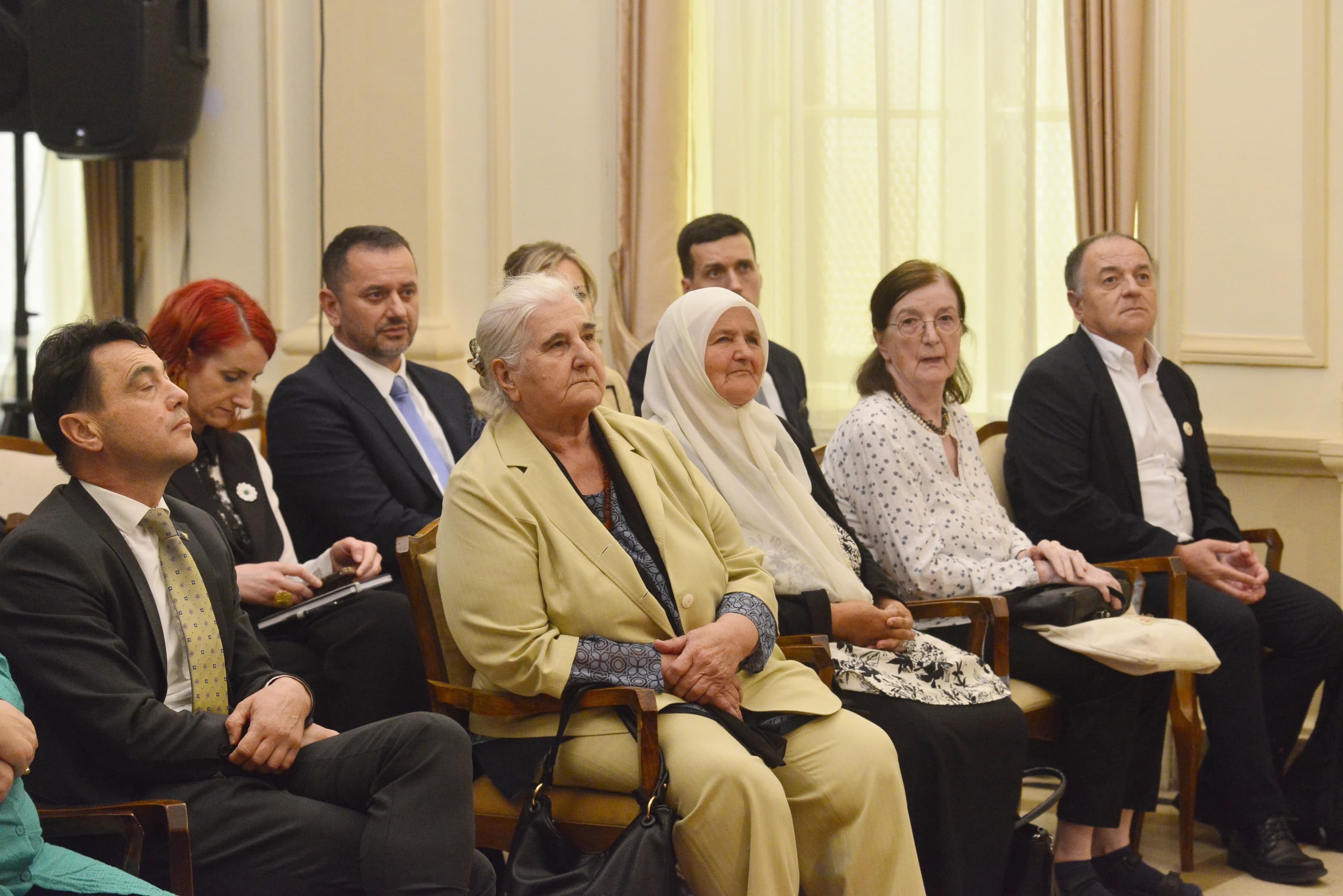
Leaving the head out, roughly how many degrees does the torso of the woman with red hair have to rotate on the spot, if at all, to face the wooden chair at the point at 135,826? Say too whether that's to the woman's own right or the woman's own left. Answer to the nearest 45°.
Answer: approximately 45° to the woman's own right

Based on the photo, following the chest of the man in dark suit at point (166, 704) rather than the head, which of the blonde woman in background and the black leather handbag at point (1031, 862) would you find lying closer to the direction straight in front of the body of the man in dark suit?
the black leather handbag

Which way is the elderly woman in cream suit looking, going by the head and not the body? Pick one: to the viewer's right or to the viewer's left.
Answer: to the viewer's right
